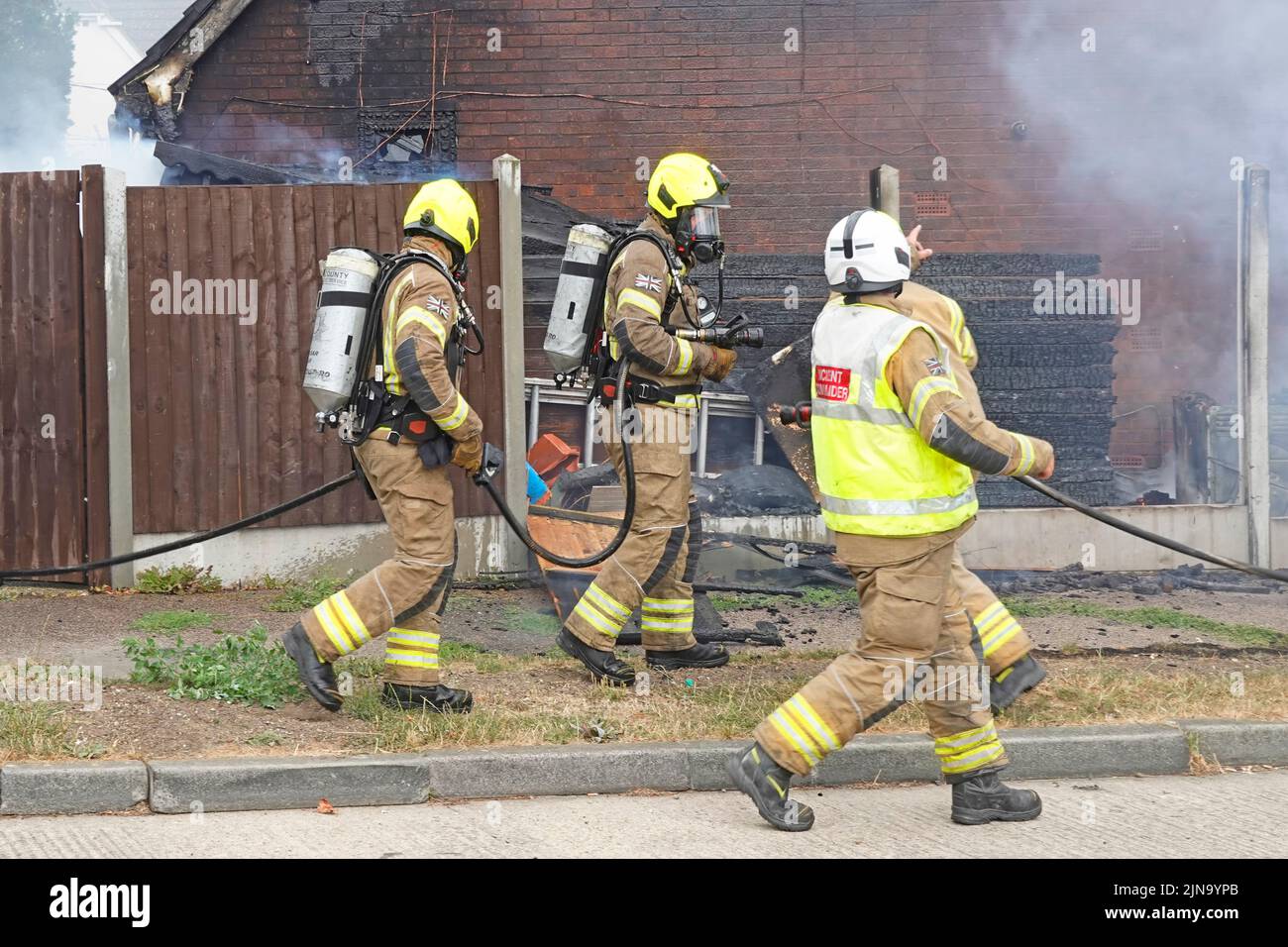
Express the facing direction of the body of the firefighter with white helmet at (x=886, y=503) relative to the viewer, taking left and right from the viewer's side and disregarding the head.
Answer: facing away from the viewer and to the right of the viewer

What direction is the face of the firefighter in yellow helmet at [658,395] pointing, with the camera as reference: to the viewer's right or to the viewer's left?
to the viewer's right

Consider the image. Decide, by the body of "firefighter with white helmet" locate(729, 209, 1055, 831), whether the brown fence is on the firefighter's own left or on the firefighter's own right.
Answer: on the firefighter's own left

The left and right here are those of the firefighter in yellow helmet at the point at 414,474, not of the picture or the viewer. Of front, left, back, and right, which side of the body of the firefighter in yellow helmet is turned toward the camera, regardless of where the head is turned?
right

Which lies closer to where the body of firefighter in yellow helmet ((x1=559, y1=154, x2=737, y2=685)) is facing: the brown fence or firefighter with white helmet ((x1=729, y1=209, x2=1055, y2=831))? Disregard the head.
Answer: the firefighter with white helmet

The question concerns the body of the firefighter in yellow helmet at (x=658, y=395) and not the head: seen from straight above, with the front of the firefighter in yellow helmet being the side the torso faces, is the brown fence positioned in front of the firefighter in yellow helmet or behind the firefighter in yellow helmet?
behind

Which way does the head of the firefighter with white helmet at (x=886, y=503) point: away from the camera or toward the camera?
away from the camera

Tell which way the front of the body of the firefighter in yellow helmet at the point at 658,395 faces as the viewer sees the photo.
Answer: to the viewer's right

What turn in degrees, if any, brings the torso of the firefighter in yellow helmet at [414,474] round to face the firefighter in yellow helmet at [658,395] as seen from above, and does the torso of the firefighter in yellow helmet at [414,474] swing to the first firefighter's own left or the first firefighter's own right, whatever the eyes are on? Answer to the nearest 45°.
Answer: approximately 45° to the first firefighter's own left

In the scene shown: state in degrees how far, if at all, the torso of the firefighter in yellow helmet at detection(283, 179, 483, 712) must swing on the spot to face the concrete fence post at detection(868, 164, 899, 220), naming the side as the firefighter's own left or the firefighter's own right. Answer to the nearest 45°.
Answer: approximately 45° to the firefighter's own left

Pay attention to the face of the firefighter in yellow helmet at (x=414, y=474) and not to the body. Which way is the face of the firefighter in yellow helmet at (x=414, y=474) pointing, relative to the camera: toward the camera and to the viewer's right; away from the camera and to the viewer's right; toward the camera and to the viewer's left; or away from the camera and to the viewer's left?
away from the camera and to the viewer's right

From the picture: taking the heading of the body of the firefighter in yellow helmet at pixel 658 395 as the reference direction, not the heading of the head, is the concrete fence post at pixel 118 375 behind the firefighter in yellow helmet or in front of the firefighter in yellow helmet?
behind
